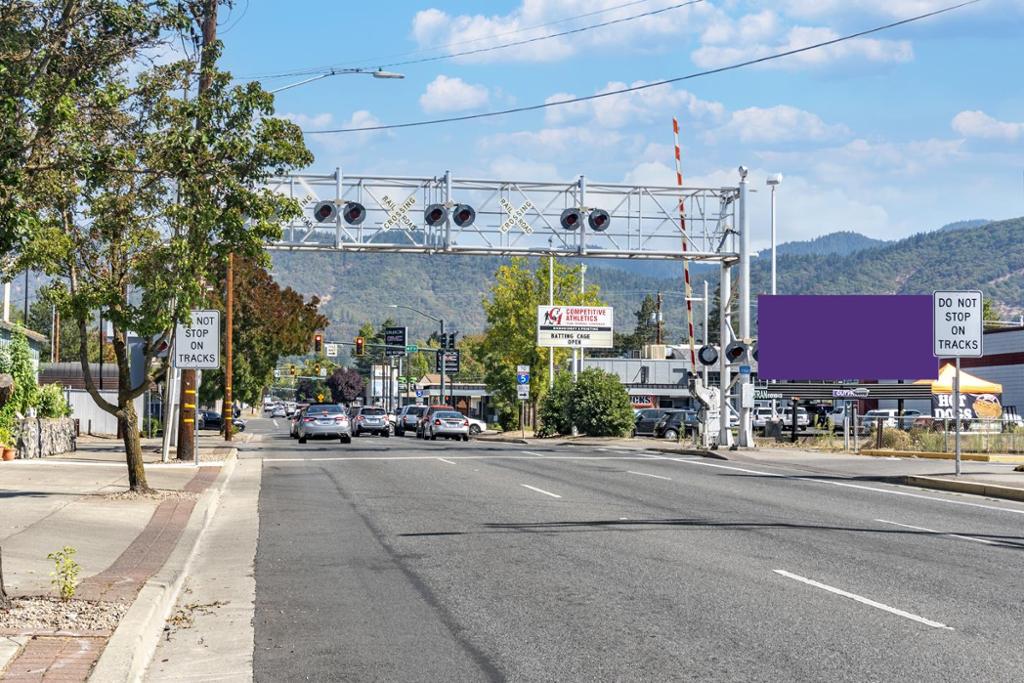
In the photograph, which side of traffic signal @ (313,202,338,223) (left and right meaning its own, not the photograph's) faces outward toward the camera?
front

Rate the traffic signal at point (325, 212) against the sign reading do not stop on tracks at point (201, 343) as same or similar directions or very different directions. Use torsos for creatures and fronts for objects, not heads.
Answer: same or similar directions

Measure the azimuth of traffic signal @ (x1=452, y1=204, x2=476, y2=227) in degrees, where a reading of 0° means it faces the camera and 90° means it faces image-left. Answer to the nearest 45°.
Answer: approximately 0°

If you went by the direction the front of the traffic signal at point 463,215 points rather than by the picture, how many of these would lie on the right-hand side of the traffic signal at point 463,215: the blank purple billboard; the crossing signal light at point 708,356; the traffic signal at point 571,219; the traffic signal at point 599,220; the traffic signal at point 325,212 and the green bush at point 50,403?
2

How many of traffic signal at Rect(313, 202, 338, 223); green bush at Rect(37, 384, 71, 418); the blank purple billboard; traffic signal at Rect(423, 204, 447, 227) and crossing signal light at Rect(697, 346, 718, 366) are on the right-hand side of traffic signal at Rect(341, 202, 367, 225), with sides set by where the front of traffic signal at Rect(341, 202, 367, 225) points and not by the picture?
2

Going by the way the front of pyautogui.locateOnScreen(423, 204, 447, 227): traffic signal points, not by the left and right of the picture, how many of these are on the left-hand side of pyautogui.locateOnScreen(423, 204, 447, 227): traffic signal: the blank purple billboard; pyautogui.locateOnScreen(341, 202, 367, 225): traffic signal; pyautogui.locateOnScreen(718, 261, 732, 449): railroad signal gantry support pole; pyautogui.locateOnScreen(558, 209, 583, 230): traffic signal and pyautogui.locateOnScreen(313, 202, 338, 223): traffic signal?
3

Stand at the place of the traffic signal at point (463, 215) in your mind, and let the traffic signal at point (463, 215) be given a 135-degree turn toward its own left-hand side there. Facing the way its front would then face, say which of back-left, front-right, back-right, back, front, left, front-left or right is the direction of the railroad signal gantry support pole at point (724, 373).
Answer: front-right

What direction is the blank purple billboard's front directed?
toward the camera

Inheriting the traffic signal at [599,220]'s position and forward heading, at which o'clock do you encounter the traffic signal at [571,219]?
the traffic signal at [571,219] is roughly at 3 o'clock from the traffic signal at [599,220].

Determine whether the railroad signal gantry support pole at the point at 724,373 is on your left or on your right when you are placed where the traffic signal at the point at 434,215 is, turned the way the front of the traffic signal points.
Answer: on your left

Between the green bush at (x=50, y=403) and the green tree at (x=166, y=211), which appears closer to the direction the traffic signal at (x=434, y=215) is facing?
the green tree

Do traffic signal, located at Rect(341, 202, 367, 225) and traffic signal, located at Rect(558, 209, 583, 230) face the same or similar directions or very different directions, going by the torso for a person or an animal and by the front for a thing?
same or similar directions

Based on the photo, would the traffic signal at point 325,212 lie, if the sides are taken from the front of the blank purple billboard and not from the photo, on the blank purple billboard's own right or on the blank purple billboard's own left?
on the blank purple billboard's own right

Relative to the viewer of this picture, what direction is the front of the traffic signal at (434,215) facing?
facing the viewer

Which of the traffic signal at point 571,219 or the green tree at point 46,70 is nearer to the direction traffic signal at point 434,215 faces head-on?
the green tree

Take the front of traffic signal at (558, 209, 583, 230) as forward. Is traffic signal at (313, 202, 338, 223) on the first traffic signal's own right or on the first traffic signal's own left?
on the first traffic signal's own right

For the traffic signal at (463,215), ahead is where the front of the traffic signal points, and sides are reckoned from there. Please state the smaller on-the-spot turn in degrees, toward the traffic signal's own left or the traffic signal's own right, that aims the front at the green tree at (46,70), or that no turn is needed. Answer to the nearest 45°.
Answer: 0° — it already faces it

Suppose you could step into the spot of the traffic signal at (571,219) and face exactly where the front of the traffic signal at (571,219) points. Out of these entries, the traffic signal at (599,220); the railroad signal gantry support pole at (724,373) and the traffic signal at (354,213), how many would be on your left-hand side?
2
